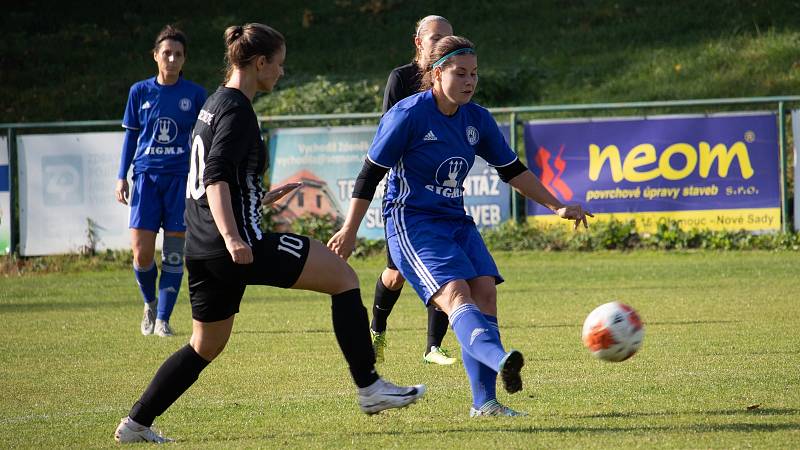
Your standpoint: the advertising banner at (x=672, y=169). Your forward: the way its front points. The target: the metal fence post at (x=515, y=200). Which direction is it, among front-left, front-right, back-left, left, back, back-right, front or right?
right

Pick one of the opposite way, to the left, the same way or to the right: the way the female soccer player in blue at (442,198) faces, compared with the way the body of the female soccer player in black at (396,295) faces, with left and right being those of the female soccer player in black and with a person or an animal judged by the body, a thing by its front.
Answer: the same way

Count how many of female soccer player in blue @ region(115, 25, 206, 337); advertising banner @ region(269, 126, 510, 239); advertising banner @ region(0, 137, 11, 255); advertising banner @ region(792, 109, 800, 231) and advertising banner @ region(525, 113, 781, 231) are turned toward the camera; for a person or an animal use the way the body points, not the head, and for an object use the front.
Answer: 5

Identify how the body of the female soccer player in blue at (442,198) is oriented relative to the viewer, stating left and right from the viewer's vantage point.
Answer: facing the viewer and to the right of the viewer

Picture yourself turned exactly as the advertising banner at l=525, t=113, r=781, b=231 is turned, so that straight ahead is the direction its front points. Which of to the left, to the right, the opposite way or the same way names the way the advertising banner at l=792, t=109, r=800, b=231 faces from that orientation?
the same way

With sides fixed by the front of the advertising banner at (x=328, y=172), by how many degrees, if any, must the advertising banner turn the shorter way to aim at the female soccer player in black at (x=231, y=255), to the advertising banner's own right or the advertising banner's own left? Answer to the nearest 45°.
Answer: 0° — it already faces them

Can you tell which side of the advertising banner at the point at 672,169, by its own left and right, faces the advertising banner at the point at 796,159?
left

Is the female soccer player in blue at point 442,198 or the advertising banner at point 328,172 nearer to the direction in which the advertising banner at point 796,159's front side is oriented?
the female soccer player in blue

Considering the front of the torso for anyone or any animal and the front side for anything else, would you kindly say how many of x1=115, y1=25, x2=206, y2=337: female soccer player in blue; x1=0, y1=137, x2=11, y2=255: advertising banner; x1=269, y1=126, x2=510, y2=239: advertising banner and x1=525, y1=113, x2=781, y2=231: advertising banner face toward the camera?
4

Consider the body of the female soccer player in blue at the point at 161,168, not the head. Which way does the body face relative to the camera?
toward the camera

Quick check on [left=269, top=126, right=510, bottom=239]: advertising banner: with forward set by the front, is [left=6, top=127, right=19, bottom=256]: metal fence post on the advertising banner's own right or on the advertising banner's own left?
on the advertising banner's own right

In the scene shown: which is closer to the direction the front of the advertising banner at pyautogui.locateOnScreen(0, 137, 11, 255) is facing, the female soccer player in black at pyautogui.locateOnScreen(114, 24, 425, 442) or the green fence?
the female soccer player in black

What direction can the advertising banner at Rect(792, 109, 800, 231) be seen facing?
toward the camera

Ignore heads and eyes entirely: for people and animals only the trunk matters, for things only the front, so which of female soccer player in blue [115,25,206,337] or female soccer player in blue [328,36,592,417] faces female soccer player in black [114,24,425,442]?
female soccer player in blue [115,25,206,337]

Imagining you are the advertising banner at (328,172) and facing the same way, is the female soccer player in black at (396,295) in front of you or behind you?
in front

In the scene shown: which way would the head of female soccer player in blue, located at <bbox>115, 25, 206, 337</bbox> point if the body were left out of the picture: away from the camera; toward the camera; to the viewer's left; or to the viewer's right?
toward the camera

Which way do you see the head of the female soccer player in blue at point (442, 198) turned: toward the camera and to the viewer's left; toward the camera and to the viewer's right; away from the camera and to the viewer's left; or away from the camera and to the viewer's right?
toward the camera and to the viewer's right

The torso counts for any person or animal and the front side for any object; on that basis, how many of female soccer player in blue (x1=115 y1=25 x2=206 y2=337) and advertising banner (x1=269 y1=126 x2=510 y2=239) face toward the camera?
2

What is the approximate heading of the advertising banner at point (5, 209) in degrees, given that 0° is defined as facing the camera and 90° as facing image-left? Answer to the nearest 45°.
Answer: approximately 0°
